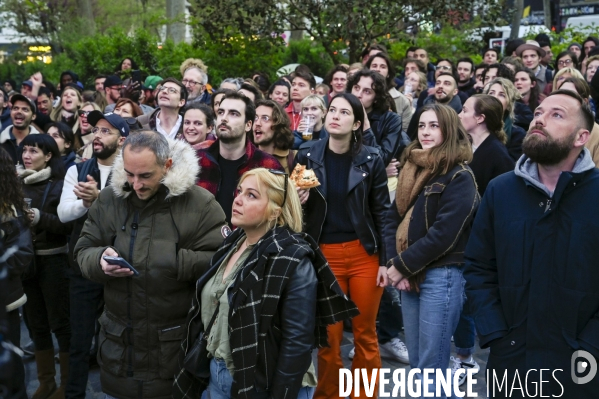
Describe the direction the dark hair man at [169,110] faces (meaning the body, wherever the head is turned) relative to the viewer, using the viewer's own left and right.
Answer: facing the viewer and to the left of the viewer

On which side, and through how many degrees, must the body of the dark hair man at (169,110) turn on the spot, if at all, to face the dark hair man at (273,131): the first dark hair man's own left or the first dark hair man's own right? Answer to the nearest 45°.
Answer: approximately 90° to the first dark hair man's own left

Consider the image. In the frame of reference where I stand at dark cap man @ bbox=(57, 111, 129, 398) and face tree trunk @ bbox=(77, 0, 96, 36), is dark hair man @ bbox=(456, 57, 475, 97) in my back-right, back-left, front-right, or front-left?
front-right

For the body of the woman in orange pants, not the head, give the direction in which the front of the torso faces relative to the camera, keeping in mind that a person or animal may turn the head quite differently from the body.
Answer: toward the camera

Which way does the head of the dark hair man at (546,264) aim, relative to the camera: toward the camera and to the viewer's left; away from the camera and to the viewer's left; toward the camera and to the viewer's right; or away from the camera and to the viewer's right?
toward the camera and to the viewer's left

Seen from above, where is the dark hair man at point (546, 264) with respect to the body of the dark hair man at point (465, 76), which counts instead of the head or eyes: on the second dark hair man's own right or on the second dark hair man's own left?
on the second dark hair man's own left

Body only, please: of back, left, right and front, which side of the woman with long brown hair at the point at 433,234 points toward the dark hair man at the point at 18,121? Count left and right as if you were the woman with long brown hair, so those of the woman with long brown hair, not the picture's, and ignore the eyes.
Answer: right

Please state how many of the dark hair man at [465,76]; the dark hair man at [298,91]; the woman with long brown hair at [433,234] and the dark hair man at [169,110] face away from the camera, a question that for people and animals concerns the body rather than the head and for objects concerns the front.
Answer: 0

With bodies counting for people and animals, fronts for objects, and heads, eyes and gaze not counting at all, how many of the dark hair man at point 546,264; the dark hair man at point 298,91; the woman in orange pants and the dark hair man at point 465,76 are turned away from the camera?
0

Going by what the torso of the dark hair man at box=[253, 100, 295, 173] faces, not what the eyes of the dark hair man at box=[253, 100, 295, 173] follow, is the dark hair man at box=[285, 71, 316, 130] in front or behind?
behind

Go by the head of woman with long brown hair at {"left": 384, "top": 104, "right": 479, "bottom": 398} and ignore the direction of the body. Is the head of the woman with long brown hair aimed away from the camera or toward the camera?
toward the camera

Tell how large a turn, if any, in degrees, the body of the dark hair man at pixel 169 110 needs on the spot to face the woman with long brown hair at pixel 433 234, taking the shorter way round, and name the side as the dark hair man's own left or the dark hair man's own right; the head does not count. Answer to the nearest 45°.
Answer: approximately 90° to the dark hair man's own left

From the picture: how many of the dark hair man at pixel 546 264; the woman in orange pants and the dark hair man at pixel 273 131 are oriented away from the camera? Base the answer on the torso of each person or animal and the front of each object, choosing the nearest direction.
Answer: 0
